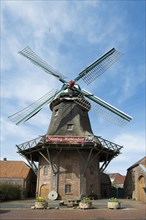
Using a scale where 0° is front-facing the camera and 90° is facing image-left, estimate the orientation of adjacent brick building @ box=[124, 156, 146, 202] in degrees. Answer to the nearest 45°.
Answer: approximately 45°

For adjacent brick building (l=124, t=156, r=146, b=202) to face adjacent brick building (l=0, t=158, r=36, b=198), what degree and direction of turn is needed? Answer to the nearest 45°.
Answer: approximately 45° to its right

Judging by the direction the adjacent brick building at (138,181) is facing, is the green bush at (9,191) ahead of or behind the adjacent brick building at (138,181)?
ahead
